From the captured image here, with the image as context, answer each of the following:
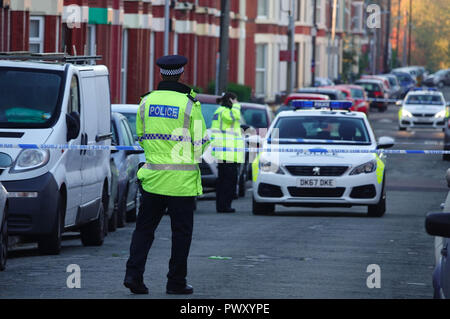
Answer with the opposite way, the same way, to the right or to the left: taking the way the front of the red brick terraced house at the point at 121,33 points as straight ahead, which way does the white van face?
to the right

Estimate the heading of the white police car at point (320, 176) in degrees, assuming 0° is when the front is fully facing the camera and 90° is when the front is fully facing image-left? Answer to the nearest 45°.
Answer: approximately 0°

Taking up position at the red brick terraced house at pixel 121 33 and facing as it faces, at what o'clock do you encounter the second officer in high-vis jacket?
The second officer in high-vis jacket is roughly at 1 o'clock from the red brick terraced house.

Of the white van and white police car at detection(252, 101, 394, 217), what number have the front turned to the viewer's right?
0

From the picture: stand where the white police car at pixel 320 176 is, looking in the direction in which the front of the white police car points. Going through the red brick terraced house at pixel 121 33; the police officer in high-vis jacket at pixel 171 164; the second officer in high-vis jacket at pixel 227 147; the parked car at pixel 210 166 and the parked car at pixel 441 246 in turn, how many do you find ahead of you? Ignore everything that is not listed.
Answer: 2

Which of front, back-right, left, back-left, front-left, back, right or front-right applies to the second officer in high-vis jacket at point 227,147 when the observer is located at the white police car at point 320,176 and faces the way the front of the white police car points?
front-right

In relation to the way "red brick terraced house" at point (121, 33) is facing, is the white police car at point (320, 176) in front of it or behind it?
in front

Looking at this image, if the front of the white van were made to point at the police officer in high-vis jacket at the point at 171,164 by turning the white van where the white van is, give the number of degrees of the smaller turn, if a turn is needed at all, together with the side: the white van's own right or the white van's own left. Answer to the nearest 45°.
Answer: approximately 45° to the white van's own left

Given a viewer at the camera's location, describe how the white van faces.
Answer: facing the viewer and to the left of the viewer

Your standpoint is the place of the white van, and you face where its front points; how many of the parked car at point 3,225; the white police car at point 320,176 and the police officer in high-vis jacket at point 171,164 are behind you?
1

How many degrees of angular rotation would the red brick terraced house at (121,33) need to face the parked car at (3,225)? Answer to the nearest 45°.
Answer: approximately 45° to its right

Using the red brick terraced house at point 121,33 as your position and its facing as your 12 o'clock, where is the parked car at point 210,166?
The parked car is roughly at 1 o'clock from the red brick terraced house.

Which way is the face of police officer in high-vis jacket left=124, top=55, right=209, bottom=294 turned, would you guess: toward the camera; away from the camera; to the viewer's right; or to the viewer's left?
away from the camera

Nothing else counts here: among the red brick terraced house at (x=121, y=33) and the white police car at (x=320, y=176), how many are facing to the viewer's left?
0

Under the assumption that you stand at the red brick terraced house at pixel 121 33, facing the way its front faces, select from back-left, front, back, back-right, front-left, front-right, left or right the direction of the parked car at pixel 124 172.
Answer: front-right

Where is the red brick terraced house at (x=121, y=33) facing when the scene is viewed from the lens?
facing the viewer and to the right of the viewer
